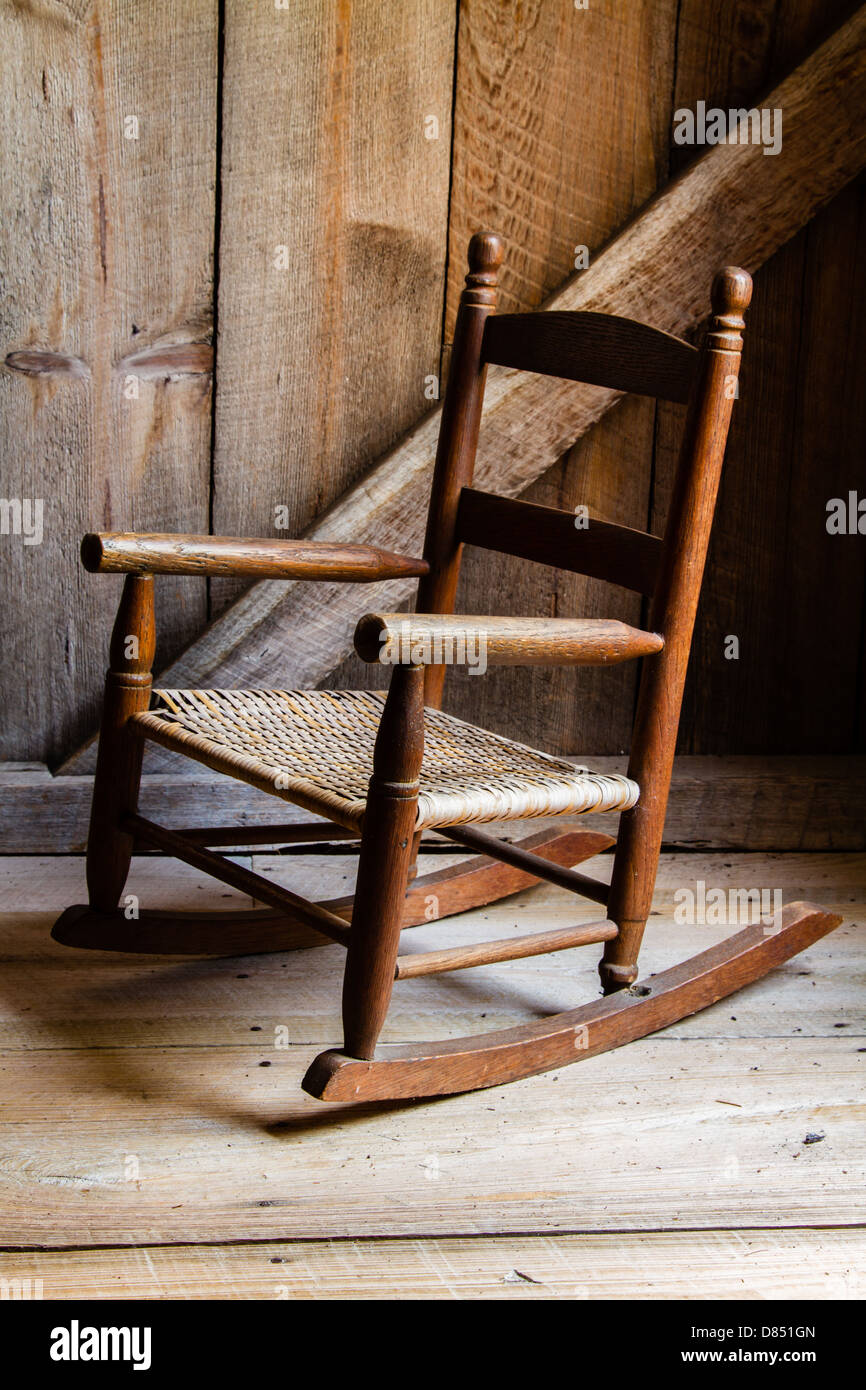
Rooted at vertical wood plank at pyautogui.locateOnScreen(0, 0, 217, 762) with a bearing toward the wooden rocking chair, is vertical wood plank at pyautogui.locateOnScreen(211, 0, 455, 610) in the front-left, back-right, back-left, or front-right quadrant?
front-left

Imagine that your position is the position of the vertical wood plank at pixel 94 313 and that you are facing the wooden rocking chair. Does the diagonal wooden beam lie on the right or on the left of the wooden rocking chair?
left

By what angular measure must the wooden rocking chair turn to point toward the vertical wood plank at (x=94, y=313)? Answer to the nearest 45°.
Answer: approximately 90° to its right

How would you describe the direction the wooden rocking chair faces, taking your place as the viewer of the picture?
facing the viewer and to the left of the viewer
